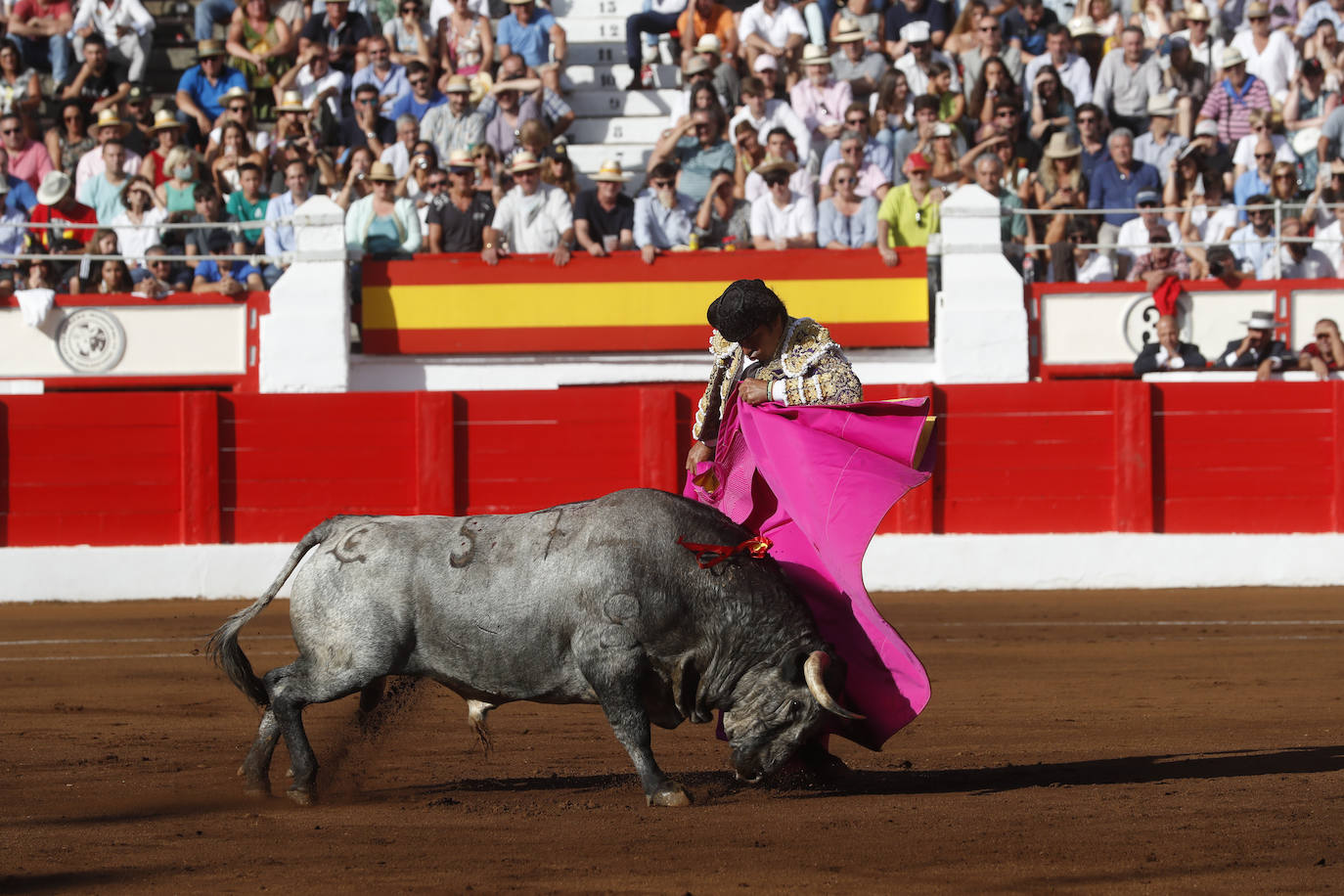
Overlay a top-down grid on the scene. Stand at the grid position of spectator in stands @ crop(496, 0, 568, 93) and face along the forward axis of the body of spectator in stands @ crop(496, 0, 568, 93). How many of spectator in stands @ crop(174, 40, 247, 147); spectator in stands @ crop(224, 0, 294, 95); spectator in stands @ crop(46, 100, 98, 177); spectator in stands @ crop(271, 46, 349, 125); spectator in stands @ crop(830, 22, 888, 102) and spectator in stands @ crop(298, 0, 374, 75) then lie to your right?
5

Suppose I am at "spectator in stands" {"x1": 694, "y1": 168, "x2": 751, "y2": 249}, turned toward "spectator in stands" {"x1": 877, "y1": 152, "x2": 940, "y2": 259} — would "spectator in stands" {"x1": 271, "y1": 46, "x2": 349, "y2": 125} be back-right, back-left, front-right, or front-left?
back-left

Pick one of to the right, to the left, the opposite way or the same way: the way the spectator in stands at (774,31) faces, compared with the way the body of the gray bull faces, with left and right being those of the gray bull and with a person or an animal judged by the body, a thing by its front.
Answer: to the right

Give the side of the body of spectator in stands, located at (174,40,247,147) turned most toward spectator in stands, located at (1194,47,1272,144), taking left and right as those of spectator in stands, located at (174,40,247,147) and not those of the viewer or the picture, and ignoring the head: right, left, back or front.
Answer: left

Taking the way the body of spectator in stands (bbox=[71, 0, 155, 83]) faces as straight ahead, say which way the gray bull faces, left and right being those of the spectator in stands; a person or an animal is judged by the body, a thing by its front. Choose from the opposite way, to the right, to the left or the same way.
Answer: to the left

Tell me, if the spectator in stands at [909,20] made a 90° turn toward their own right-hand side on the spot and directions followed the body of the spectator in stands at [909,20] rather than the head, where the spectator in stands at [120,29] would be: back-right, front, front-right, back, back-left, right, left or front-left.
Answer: front

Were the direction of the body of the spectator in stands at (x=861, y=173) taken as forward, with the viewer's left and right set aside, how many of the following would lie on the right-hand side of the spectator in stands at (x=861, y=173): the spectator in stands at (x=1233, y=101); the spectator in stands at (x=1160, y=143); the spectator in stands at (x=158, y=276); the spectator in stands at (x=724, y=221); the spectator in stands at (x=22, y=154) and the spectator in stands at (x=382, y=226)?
4

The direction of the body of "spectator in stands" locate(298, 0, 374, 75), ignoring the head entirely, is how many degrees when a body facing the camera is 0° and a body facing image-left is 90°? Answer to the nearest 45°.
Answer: approximately 0°

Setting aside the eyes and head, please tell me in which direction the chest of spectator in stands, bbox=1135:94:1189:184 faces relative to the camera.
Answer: toward the camera

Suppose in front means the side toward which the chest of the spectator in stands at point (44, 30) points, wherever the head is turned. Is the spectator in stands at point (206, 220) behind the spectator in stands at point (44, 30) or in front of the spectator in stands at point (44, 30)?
in front
